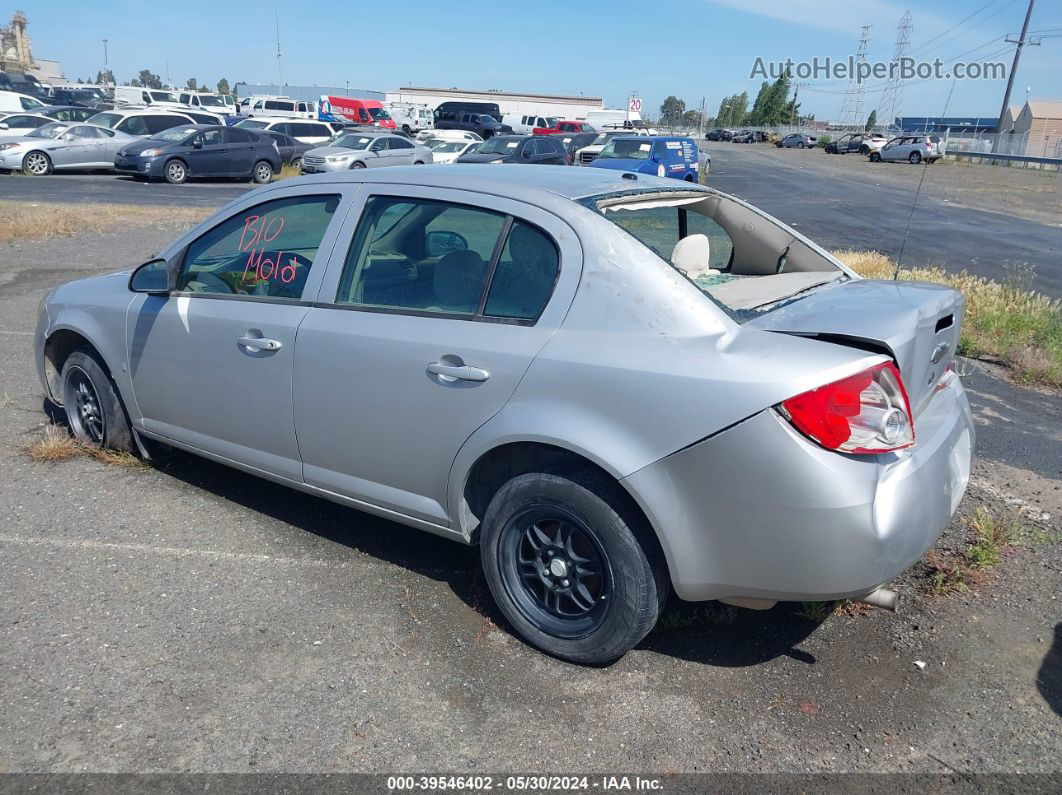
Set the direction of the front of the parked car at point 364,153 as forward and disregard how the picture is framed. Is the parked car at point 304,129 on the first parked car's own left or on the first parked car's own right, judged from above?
on the first parked car's own right

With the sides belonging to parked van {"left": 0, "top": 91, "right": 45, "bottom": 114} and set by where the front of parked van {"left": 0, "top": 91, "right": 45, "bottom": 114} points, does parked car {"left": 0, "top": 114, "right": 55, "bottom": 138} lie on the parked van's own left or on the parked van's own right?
on the parked van's own left

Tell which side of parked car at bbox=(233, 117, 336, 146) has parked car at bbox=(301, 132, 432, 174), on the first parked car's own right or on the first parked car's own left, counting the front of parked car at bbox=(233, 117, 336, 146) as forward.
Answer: on the first parked car's own left

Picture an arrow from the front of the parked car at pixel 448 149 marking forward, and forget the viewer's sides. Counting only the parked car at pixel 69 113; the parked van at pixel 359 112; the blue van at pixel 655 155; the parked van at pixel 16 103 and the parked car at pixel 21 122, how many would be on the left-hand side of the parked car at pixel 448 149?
1

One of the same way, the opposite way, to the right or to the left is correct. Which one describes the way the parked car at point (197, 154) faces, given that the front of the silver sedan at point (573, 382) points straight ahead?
to the left

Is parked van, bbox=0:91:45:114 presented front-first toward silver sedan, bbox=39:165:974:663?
no

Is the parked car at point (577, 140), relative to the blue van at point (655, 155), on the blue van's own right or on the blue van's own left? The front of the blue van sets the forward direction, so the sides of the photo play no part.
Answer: on the blue van's own right

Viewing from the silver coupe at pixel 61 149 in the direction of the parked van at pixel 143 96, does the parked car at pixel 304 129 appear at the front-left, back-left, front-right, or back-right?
front-right

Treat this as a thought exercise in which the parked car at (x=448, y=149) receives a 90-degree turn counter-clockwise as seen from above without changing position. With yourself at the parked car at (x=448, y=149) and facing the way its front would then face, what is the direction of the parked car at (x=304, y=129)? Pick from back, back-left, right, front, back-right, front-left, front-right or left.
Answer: back-right

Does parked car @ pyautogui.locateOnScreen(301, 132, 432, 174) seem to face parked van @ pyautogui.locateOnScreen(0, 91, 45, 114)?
no

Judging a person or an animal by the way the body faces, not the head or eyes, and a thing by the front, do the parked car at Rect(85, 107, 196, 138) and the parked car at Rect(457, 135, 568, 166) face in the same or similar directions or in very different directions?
same or similar directions

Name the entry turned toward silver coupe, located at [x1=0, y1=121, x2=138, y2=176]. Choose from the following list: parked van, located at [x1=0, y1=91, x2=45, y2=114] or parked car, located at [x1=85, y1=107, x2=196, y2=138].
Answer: parked car, located at [x1=85, y1=107, x2=196, y2=138]

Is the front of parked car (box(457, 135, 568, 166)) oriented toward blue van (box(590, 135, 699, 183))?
no

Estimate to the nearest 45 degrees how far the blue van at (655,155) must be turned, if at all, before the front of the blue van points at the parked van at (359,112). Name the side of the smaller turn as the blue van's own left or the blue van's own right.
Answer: approximately 90° to the blue van's own right

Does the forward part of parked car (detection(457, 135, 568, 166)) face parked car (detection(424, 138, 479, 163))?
no

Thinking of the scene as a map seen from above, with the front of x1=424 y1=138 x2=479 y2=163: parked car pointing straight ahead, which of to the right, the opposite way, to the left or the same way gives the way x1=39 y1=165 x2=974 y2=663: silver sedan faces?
to the right

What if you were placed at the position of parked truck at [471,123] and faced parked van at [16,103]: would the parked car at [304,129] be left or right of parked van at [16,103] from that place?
left

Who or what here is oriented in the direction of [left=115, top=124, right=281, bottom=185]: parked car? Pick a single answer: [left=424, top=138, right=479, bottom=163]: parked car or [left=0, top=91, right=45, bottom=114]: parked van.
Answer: [left=424, top=138, right=479, bottom=163]: parked car

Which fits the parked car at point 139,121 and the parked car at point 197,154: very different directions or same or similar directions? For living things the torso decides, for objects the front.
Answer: same or similar directions
